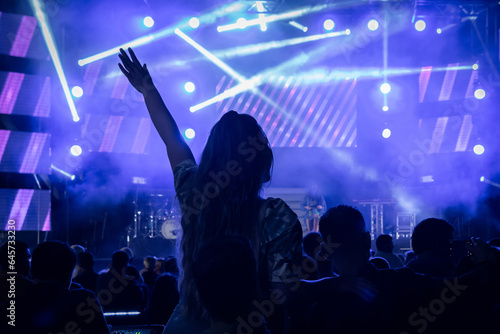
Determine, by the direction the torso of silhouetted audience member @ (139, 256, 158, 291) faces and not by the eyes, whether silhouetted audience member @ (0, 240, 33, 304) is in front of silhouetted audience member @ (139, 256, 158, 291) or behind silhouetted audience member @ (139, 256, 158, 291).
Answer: behind

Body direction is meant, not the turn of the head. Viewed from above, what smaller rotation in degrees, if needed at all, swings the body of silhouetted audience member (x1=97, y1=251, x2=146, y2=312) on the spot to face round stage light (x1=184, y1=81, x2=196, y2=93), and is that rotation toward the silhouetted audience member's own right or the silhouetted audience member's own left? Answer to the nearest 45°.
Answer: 0° — they already face it

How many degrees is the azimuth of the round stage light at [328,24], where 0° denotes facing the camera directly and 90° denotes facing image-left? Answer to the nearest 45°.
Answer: approximately 0°

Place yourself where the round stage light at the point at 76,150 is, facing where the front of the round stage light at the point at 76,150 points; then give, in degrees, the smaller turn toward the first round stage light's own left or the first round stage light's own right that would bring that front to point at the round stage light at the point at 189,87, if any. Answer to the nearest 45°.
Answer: approximately 135° to the first round stage light's own left

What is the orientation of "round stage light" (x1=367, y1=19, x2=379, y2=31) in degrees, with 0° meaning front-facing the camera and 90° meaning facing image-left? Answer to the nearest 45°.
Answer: approximately 0°

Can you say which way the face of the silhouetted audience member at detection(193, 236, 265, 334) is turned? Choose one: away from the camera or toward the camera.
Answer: away from the camera

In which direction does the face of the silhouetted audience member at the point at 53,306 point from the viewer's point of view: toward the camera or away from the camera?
away from the camera

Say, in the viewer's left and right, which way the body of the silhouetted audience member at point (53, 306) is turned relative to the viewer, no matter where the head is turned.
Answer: facing away from the viewer
